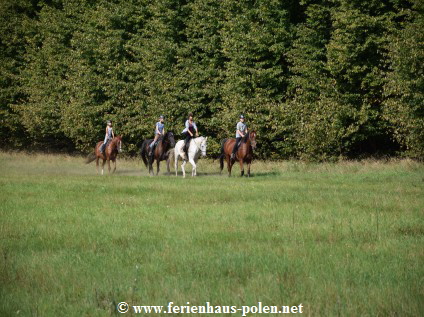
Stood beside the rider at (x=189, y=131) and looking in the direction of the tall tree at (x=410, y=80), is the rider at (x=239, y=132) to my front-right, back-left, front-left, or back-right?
front-right

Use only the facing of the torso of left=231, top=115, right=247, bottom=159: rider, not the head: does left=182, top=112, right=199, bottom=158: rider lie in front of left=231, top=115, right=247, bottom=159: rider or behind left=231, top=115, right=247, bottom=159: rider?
behind

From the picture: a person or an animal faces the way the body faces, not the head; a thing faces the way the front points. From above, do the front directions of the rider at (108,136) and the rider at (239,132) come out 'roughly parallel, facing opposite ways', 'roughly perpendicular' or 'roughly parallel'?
roughly parallel

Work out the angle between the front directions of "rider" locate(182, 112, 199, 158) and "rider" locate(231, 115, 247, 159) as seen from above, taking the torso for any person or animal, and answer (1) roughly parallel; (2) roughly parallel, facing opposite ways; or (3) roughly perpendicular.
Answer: roughly parallel

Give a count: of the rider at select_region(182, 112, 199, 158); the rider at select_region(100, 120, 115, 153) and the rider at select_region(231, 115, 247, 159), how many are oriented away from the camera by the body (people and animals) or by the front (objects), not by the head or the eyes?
0

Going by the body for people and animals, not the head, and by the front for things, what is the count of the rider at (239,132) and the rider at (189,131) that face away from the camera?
0

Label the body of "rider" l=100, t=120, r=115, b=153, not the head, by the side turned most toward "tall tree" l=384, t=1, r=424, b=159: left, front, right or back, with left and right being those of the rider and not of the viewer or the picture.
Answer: front

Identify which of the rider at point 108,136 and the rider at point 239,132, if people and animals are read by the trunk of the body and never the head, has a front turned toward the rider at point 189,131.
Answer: the rider at point 108,136

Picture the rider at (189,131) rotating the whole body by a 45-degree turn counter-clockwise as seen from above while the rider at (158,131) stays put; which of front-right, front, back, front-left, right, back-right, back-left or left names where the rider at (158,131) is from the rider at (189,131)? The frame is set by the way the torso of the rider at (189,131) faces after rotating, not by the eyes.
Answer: back-left

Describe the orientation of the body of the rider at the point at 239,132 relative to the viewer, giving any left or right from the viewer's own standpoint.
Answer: facing the viewer and to the right of the viewer

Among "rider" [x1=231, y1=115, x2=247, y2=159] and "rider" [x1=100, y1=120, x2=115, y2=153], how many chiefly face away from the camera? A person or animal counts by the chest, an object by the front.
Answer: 0

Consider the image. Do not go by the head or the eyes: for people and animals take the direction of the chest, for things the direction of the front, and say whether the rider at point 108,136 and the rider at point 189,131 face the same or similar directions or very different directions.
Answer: same or similar directions

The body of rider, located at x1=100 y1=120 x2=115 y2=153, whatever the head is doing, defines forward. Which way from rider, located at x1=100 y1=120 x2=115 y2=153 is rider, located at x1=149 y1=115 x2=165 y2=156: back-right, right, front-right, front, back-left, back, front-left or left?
front
